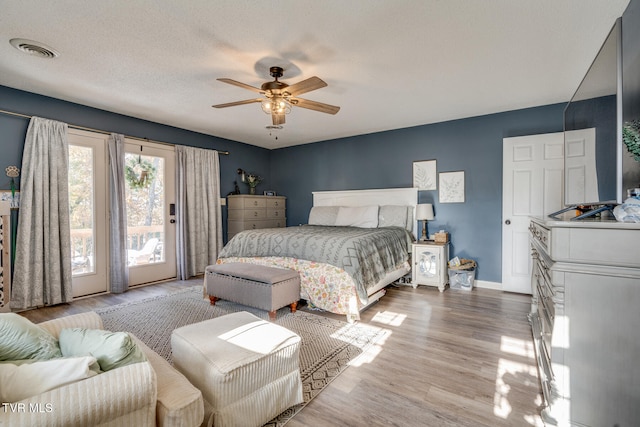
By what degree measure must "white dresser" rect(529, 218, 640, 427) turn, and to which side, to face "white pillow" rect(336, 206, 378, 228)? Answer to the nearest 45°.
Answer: approximately 45° to its right

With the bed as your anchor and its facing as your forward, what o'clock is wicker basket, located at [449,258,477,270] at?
The wicker basket is roughly at 7 o'clock from the bed.

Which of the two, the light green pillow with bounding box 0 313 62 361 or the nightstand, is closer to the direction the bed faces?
the light green pillow

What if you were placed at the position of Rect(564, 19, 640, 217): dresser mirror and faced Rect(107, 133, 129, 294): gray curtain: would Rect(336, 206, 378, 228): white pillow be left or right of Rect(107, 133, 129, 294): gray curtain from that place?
right

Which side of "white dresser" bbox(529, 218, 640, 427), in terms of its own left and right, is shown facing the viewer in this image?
left

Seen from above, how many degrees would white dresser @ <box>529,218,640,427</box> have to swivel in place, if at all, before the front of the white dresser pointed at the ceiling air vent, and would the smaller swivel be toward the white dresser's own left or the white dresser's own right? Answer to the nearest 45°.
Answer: approximately 45° to the white dresser's own left

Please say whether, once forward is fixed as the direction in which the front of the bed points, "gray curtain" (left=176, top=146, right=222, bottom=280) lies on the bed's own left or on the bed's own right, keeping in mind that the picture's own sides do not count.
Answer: on the bed's own right

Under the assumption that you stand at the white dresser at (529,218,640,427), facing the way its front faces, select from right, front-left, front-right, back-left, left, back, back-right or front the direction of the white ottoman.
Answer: front-left

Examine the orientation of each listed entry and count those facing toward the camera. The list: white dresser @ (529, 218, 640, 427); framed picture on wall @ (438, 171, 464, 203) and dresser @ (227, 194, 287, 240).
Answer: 2

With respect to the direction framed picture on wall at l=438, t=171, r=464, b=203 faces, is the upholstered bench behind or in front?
in front

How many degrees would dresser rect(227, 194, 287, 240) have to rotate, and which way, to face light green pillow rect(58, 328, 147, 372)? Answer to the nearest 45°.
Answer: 0° — it already faces it

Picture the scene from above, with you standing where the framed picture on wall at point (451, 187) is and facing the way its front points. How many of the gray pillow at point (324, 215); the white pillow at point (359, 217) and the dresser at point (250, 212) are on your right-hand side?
3

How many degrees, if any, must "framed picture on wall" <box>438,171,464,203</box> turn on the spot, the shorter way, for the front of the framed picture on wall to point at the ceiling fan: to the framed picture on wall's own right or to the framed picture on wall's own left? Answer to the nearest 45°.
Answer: approximately 45° to the framed picture on wall's own right

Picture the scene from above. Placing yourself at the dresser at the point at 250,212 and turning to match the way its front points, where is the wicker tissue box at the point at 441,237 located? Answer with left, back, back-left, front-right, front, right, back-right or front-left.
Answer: front-left
